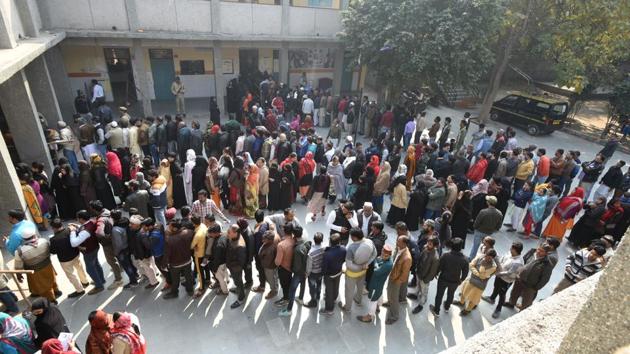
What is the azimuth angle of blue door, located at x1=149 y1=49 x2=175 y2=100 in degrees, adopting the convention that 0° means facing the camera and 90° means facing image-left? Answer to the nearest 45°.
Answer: approximately 0°

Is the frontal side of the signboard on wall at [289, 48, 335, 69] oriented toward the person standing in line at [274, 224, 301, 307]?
yes

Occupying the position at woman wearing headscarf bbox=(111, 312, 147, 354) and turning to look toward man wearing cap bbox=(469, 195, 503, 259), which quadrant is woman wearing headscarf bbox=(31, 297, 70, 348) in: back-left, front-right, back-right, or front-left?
back-left

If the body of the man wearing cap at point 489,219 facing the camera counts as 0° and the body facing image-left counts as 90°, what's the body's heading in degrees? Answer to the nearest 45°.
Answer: approximately 135°

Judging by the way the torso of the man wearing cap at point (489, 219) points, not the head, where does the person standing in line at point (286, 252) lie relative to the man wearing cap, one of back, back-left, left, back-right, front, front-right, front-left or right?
left

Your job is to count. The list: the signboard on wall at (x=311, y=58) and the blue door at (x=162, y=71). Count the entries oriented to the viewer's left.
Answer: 0

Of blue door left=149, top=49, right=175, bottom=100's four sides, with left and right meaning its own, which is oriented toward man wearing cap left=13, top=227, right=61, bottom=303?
front
